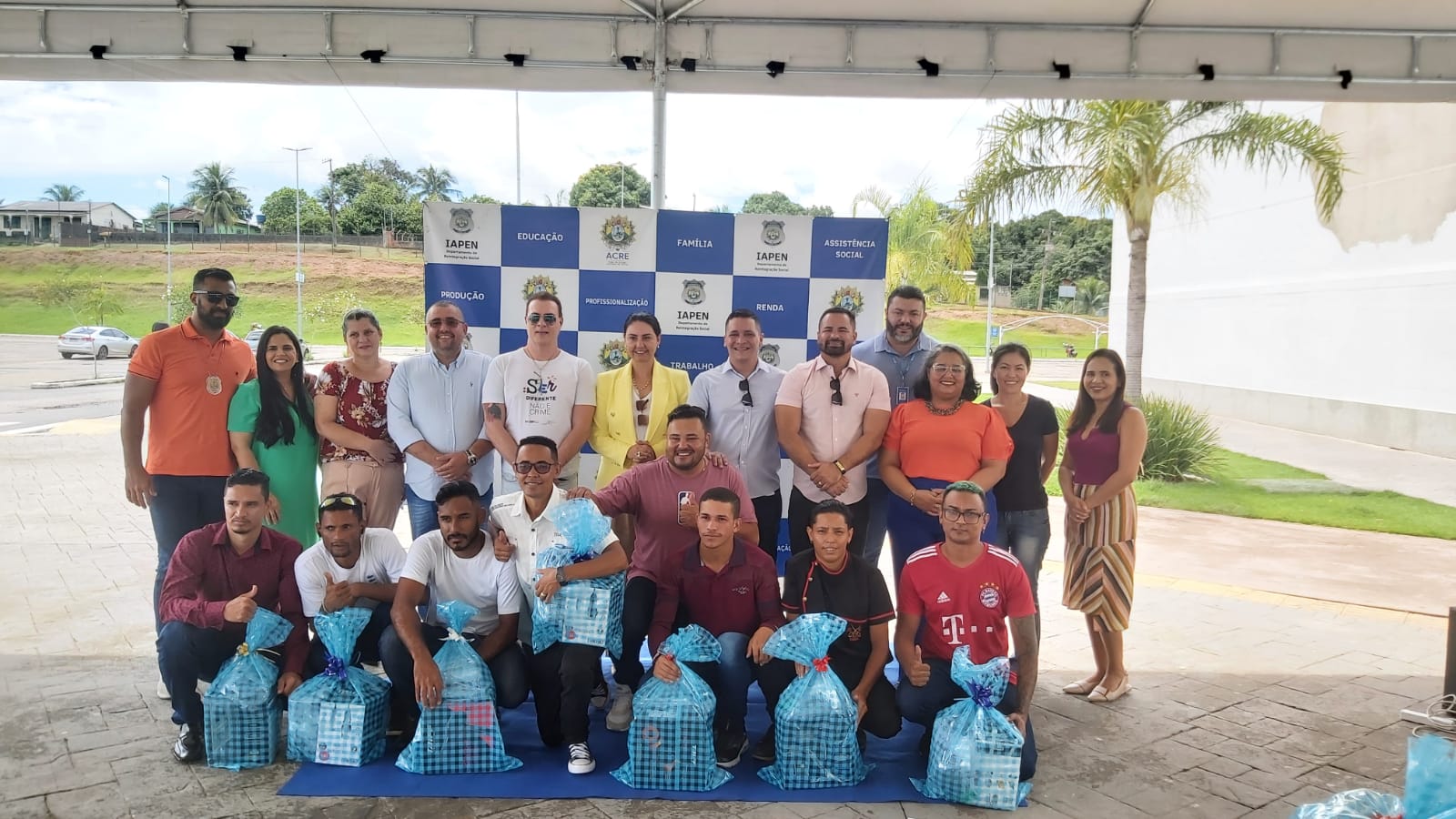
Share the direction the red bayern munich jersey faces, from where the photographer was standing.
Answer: facing the viewer

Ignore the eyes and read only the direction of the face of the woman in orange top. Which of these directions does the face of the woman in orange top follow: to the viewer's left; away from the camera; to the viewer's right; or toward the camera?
toward the camera

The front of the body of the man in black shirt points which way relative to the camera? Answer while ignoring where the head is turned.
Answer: toward the camera

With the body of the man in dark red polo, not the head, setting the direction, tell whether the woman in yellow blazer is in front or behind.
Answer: behind

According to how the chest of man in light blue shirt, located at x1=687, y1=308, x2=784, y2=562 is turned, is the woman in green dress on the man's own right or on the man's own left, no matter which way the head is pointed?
on the man's own right

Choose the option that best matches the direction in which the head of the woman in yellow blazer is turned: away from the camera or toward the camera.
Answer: toward the camera

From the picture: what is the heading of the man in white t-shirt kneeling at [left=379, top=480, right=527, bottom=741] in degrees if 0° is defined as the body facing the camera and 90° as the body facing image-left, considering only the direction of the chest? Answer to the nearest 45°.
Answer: approximately 0°

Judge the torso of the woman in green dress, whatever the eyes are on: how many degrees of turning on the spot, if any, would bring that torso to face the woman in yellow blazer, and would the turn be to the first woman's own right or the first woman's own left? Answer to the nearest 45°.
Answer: approximately 45° to the first woman's own left

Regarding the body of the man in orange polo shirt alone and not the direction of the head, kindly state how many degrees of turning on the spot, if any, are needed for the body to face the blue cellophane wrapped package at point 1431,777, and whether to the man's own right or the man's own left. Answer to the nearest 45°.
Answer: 0° — they already face it

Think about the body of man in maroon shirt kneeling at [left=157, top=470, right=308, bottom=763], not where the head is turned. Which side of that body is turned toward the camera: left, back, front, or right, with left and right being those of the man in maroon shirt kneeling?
front

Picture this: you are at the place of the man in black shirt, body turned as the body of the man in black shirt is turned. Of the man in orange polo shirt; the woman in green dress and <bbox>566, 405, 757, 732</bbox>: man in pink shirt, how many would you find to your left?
0

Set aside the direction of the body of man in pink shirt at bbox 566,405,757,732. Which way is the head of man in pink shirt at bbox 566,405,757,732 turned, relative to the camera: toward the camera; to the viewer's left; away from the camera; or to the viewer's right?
toward the camera

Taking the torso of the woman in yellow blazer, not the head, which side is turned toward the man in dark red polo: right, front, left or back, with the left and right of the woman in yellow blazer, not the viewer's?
front

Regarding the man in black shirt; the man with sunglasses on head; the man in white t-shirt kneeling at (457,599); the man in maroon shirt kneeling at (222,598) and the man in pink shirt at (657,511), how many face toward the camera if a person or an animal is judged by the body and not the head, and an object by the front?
5
